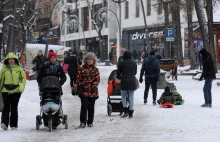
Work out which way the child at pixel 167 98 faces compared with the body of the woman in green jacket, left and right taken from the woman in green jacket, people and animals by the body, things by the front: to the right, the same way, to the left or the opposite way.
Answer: the opposite way

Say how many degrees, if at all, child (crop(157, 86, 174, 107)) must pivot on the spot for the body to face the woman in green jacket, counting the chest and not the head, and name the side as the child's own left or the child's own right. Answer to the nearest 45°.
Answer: approximately 135° to the child's own left

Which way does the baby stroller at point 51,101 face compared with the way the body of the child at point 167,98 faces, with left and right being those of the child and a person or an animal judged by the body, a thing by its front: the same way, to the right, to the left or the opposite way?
the opposite way

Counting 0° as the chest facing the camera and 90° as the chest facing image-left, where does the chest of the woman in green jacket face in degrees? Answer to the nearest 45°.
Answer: approximately 0°

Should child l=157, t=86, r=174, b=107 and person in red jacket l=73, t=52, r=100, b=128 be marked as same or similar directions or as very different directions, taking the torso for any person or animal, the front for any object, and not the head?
very different directions

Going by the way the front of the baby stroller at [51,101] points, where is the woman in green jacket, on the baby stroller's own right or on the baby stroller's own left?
on the baby stroller's own right

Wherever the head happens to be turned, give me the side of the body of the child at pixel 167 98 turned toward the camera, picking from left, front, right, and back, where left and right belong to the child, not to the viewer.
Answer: back

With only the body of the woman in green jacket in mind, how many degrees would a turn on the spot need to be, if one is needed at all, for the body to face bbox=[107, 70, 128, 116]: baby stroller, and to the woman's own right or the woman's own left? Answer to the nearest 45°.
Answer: approximately 135° to the woman's own left
